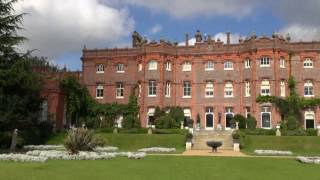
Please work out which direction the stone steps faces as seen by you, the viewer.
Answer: facing the viewer

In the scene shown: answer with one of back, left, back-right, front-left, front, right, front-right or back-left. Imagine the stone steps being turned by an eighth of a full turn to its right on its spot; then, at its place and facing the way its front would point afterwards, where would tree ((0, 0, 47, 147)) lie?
front

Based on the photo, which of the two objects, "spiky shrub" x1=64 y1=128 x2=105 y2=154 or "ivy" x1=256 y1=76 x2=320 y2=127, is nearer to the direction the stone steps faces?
the spiky shrub

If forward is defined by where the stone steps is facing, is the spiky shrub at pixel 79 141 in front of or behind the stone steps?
in front

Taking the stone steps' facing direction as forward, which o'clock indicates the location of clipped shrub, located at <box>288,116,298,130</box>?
The clipped shrub is roughly at 8 o'clock from the stone steps.

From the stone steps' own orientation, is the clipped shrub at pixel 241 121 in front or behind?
behind

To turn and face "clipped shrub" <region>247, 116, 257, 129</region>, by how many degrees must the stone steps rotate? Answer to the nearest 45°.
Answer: approximately 135° to its left

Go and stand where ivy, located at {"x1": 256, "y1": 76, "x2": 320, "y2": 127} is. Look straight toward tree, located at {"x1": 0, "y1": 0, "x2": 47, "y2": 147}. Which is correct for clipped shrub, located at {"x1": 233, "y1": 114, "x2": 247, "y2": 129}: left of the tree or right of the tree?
right

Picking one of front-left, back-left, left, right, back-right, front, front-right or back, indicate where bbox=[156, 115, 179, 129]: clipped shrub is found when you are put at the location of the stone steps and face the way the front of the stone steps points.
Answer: back-right

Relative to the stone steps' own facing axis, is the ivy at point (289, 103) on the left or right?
on its left

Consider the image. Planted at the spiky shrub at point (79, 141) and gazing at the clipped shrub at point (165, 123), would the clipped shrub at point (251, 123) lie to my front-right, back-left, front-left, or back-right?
front-right

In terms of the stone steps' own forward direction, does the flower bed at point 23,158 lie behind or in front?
in front
